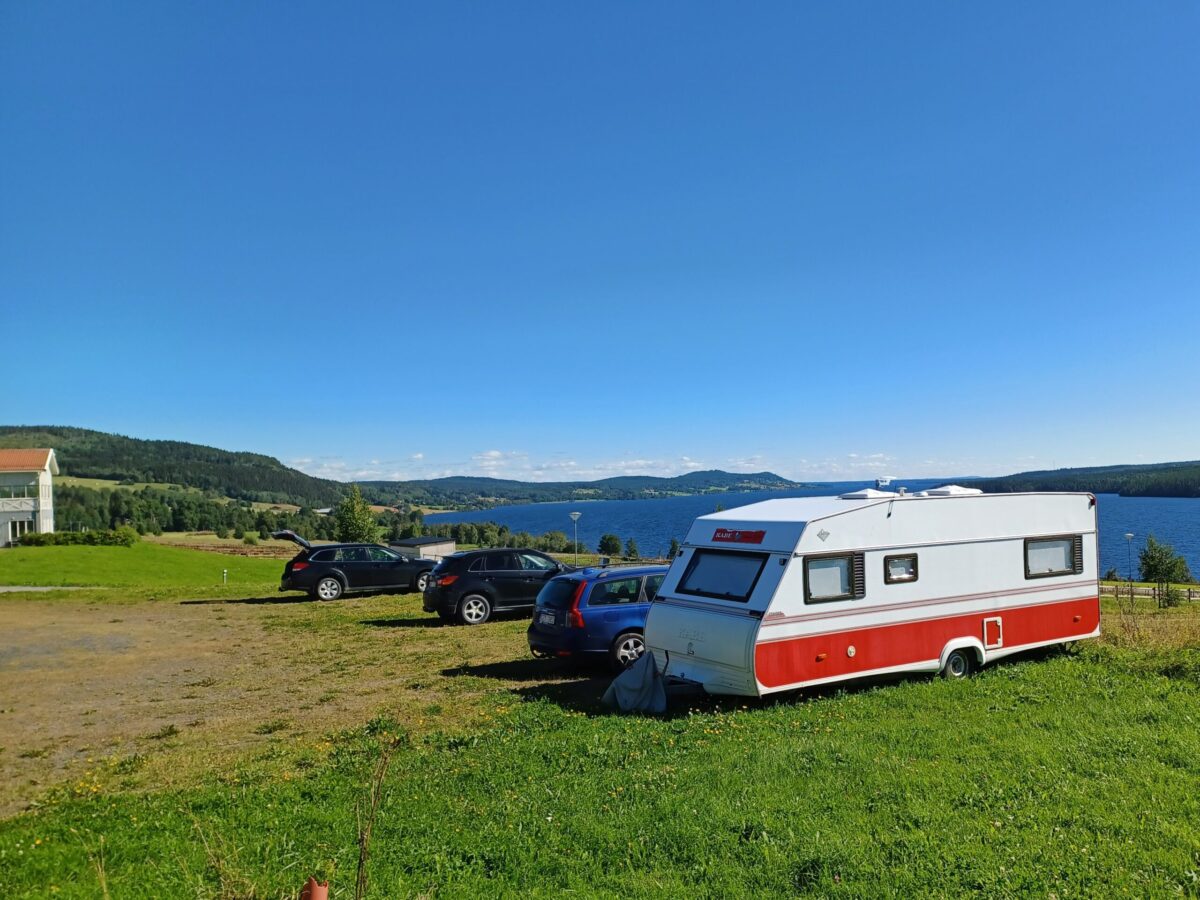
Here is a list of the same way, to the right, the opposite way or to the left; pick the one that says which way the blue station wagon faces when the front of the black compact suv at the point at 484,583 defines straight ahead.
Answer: the same way

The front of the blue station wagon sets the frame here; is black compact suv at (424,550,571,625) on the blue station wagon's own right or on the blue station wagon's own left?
on the blue station wagon's own left

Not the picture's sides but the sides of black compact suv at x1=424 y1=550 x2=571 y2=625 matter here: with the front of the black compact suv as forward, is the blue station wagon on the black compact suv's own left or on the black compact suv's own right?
on the black compact suv's own right

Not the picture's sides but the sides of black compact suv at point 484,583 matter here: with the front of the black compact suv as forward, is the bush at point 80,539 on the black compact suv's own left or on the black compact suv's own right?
on the black compact suv's own left

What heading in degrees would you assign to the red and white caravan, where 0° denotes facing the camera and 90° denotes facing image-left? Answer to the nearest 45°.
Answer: approximately 45°

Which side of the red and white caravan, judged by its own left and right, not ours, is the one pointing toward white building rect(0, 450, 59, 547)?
right

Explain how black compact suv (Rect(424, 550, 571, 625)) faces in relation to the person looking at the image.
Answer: facing away from the viewer and to the right of the viewer

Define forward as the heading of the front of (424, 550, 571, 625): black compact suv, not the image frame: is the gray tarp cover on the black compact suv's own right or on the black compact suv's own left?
on the black compact suv's own right

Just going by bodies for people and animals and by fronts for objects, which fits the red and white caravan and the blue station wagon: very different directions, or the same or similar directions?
very different directions

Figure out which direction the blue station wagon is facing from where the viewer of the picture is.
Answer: facing away from the viewer and to the right of the viewer

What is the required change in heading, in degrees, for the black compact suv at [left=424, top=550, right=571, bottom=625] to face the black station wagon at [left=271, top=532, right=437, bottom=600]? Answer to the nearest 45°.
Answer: approximately 90° to its left

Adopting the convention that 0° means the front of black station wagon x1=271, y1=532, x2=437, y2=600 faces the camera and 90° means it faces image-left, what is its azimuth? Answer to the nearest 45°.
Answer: approximately 270°

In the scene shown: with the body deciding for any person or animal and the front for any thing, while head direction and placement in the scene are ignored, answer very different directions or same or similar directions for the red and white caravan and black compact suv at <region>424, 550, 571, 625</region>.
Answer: very different directions

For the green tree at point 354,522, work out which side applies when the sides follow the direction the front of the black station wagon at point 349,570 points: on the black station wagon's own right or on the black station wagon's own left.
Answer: on the black station wagon's own left
